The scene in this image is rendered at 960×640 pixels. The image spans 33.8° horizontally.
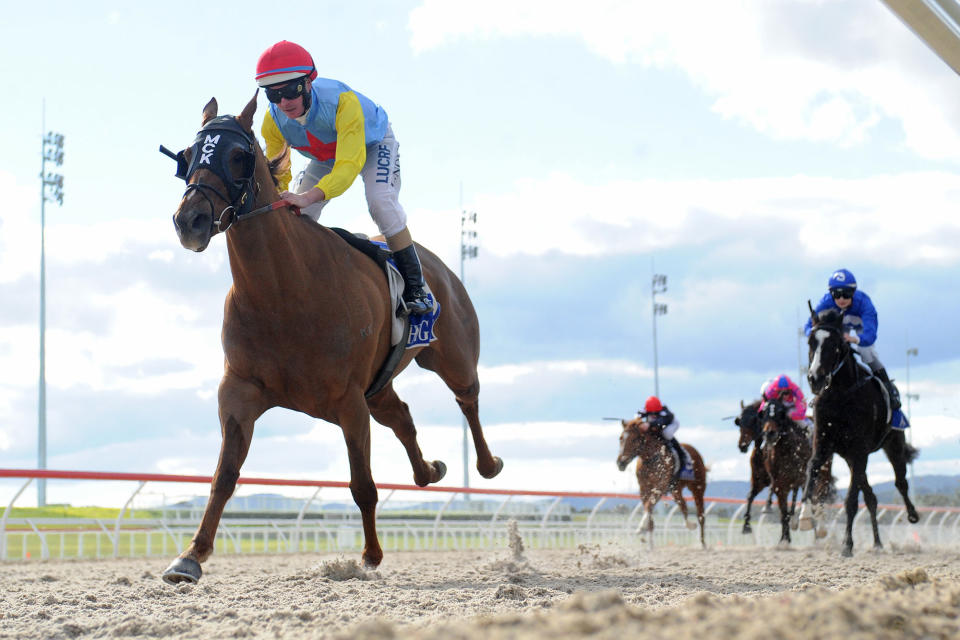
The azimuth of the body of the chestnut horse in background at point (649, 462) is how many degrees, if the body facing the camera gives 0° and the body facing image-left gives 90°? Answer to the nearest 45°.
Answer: approximately 45°

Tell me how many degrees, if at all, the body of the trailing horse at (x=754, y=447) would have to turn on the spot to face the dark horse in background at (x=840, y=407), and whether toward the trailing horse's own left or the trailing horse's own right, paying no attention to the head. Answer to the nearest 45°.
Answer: approximately 45° to the trailing horse's own left

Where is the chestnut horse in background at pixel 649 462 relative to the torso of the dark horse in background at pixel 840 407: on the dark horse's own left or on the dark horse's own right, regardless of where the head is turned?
on the dark horse's own right

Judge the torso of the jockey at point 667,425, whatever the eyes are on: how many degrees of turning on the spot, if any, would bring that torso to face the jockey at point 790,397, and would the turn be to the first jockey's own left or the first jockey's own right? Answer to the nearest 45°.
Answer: approximately 135° to the first jockey's own left

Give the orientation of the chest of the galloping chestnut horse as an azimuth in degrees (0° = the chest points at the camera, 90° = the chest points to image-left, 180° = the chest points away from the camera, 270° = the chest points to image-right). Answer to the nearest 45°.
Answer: approximately 45°

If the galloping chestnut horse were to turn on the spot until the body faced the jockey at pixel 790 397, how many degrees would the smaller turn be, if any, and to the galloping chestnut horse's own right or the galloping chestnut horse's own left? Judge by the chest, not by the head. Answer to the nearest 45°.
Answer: approximately 180°
